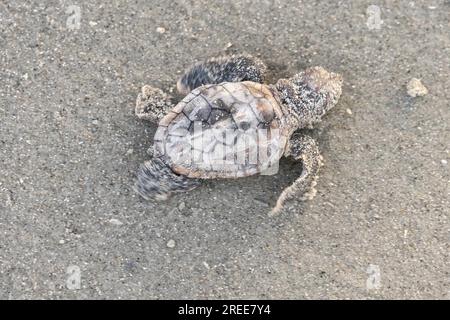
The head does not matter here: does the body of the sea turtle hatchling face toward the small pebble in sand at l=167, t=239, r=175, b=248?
no

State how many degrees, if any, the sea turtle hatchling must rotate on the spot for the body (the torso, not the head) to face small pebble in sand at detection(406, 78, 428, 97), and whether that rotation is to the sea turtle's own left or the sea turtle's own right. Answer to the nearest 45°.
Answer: approximately 45° to the sea turtle's own right

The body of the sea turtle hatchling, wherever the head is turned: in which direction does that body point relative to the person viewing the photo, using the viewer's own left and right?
facing away from the viewer and to the right of the viewer

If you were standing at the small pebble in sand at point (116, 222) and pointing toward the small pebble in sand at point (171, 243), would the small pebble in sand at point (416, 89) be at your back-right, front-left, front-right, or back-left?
front-left

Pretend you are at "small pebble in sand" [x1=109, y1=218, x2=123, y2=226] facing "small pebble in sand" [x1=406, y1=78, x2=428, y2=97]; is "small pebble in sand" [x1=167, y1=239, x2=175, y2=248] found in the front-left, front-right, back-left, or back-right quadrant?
front-right
